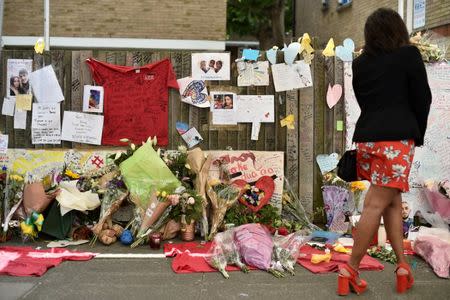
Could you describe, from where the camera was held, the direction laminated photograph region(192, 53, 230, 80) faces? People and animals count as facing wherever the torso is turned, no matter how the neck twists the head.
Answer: facing the viewer

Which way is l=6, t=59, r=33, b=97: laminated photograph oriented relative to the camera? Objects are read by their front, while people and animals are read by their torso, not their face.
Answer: toward the camera

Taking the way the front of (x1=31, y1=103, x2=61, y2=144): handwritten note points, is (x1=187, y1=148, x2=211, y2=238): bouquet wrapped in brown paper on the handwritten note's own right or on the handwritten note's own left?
on the handwritten note's own left

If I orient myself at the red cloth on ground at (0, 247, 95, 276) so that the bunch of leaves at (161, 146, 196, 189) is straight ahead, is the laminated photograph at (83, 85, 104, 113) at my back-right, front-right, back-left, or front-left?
front-left

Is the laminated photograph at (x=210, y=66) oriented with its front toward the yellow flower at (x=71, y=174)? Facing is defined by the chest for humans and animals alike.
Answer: no

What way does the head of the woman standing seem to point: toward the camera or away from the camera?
away from the camera

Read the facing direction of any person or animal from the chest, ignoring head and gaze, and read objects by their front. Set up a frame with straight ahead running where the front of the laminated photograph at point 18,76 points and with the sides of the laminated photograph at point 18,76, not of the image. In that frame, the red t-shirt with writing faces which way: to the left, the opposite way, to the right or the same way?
the same way

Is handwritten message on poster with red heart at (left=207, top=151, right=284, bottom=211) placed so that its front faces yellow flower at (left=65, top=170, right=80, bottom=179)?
no

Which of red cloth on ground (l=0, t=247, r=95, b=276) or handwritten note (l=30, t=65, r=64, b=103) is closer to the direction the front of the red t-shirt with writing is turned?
the red cloth on ground

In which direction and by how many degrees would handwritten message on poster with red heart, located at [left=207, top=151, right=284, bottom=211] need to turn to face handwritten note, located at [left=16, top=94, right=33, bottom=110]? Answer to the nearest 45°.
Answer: approximately 90° to its right

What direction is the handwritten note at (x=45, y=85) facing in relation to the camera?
toward the camera

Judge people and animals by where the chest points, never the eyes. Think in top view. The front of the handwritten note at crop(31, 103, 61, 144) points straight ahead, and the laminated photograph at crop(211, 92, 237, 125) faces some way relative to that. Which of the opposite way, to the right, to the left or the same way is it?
the same way

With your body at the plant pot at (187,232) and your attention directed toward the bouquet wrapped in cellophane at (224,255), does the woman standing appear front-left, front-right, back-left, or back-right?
front-left

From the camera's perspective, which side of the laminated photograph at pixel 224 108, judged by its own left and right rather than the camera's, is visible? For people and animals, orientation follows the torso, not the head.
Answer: front
